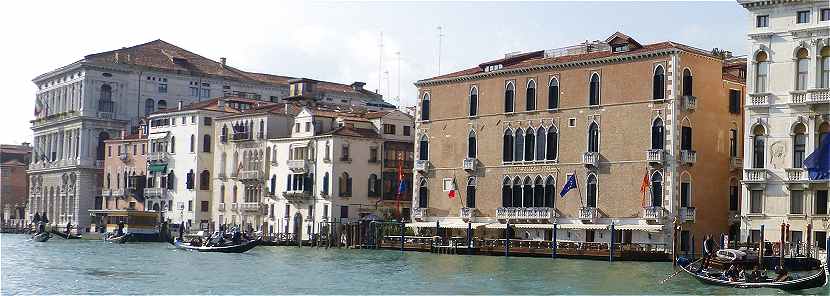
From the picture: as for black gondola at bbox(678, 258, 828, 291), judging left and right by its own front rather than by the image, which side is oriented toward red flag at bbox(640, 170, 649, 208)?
left

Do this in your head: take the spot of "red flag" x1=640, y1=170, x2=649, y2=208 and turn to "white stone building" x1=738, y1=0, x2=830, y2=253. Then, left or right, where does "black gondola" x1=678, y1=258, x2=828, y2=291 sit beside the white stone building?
right

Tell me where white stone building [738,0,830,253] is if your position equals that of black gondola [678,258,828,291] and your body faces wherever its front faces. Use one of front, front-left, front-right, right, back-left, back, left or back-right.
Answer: left

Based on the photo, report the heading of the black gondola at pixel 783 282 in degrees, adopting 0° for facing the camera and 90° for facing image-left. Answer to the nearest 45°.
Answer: approximately 270°
